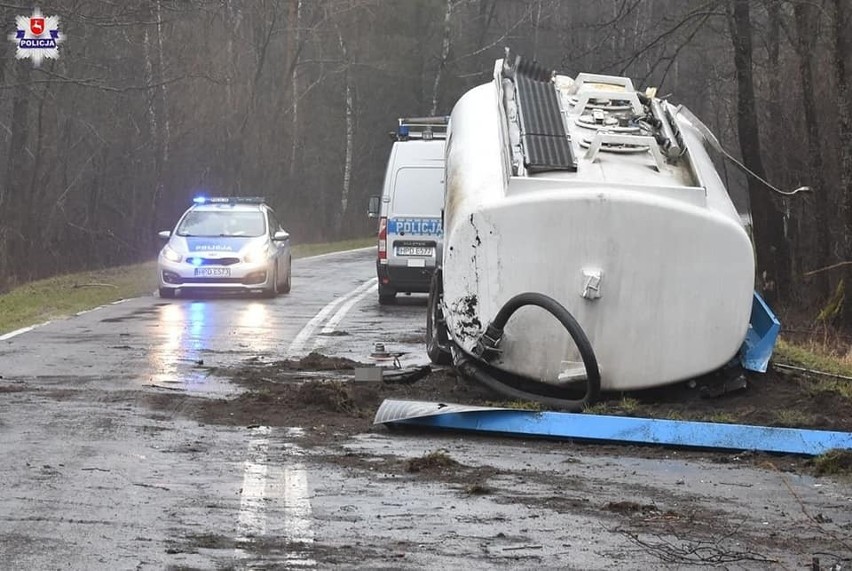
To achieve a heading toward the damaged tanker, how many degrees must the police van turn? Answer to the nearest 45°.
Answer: approximately 180°

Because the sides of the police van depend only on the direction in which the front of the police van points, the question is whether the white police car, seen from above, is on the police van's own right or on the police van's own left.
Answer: on the police van's own left

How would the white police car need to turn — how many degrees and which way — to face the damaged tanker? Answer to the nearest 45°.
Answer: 0° — it already faces it

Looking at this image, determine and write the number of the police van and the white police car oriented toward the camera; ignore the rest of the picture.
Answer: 1

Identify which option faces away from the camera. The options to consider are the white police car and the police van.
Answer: the police van

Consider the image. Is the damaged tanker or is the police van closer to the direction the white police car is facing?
the damaged tanker

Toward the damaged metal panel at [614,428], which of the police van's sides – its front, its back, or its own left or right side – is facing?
back

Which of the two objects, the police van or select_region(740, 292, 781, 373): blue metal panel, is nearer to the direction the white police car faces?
the blue metal panel

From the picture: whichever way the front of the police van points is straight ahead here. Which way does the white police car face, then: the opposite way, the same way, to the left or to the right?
the opposite way

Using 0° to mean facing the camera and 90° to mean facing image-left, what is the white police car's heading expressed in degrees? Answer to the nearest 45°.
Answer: approximately 0°

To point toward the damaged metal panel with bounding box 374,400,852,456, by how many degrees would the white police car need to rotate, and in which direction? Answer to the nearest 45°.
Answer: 0° — it already faces it

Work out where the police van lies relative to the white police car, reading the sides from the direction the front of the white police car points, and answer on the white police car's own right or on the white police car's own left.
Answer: on the white police car's own left

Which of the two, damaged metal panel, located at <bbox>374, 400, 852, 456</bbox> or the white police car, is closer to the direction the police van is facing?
the white police car

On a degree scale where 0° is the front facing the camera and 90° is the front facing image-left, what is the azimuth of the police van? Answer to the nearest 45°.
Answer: approximately 180°
